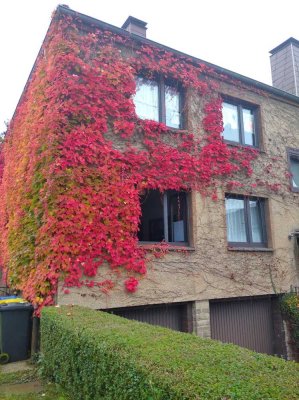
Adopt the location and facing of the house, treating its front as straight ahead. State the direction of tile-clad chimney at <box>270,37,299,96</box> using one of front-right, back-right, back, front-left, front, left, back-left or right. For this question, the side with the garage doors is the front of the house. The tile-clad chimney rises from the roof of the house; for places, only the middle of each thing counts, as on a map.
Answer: left

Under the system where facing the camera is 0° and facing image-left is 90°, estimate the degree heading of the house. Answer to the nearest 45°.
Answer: approximately 315°

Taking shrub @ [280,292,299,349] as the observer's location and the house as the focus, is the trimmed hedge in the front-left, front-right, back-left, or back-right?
front-left

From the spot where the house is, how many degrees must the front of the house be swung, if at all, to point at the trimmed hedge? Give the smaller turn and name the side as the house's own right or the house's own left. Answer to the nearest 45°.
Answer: approximately 45° to the house's own right
